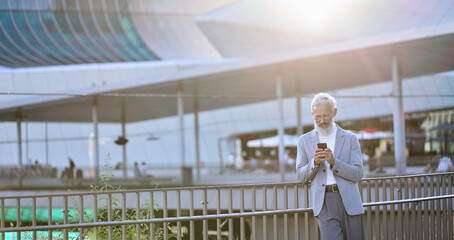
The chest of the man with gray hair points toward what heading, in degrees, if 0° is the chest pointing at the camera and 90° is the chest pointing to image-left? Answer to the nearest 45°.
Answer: approximately 0°

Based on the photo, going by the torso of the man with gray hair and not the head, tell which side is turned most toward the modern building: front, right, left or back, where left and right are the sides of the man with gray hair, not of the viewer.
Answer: back
